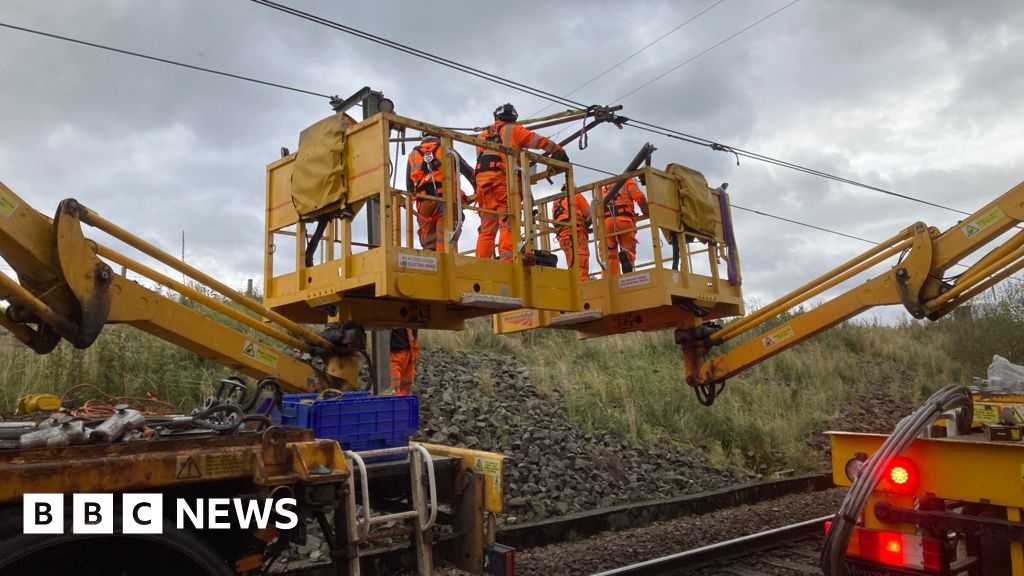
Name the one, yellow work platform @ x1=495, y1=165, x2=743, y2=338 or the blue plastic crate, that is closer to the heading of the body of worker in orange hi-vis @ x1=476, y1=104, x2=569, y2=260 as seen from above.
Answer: the yellow work platform

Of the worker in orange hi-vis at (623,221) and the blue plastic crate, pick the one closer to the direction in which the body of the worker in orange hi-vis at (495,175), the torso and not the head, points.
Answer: the worker in orange hi-vis

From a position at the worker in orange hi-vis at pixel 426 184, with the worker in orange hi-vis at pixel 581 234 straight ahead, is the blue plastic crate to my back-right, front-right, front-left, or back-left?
back-right

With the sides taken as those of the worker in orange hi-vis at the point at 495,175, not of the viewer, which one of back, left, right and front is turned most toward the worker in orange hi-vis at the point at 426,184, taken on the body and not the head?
left

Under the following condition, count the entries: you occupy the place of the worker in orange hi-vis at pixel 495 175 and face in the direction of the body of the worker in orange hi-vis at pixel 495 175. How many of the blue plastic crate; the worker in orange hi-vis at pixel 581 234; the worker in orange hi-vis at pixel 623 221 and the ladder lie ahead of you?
2

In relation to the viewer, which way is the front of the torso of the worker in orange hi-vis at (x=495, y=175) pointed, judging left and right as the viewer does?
facing away from the viewer and to the right of the viewer

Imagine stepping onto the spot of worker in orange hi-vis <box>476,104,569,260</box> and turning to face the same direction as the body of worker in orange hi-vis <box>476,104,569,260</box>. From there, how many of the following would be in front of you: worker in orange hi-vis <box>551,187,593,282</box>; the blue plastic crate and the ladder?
1

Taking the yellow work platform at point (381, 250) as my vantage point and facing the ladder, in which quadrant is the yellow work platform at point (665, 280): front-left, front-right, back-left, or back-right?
back-left

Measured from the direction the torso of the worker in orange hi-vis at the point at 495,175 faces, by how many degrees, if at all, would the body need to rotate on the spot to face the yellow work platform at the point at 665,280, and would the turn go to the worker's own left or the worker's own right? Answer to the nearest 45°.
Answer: approximately 45° to the worker's own right
